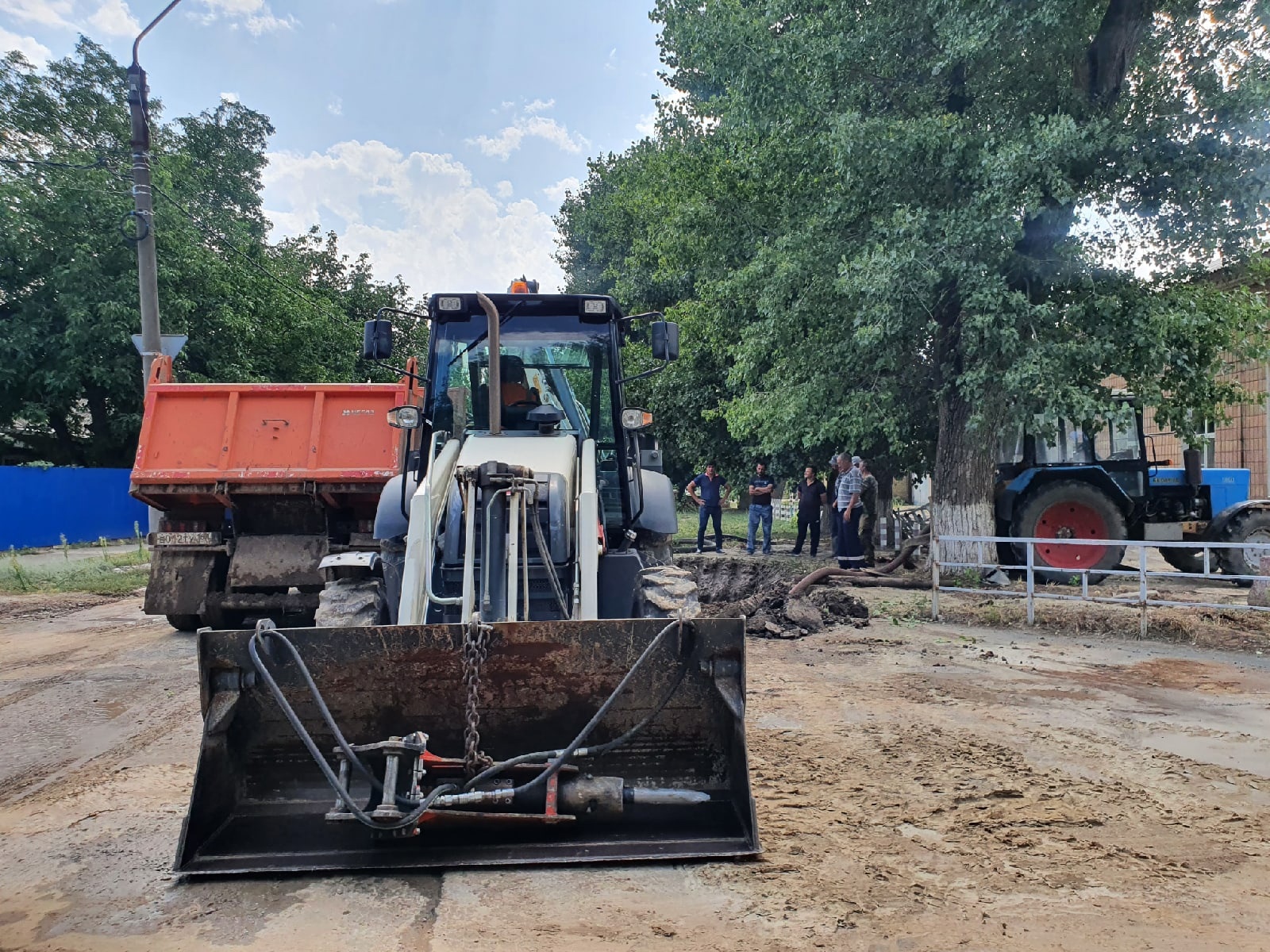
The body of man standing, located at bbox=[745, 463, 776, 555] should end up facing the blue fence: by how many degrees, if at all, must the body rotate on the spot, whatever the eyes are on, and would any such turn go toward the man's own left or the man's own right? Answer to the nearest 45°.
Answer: approximately 90° to the man's own right

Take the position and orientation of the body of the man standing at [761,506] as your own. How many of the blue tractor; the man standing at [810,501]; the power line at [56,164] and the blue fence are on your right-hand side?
2

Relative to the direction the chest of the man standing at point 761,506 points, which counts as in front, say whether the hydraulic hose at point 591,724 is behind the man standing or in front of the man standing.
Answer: in front

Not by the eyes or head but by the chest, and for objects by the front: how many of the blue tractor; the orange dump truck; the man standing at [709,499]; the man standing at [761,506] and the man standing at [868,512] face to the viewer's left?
1

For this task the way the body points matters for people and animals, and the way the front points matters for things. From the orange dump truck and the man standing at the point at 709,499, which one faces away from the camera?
the orange dump truck

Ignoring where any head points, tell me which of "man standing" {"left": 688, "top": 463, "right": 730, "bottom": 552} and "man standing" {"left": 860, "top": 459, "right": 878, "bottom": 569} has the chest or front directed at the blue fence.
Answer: "man standing" {"left": 860, "top": 459, "right": 878, "bottom": 569}

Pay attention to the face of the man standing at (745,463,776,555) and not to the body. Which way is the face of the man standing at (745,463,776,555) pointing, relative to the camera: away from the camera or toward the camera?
toward the camera

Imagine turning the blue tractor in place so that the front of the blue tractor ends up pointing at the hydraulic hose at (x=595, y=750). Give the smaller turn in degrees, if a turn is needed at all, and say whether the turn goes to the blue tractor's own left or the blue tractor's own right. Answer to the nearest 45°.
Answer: approximately 90° to the blue tractor's own right

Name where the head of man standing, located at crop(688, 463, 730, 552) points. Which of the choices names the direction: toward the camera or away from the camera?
toward the camera

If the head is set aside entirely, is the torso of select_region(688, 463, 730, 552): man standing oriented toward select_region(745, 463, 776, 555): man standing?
no

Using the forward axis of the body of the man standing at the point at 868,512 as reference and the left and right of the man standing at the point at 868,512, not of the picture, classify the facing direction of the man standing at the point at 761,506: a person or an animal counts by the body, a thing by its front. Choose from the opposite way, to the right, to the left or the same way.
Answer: to the left

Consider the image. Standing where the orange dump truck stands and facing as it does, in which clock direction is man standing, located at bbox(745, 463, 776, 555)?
The man standing is roughly at 2 o'clock from the orange dump truck.

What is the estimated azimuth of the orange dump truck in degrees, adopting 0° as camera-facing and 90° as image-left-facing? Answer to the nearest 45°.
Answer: approximately 180°

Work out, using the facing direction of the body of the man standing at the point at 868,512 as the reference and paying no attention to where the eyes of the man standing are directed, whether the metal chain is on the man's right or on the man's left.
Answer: on the man's left

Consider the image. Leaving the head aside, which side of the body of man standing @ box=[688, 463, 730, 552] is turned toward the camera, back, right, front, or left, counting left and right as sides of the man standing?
front

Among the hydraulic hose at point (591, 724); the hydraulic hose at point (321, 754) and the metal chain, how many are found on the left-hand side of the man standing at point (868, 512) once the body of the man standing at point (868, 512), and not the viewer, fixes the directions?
3

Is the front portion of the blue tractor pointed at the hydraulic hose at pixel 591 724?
no

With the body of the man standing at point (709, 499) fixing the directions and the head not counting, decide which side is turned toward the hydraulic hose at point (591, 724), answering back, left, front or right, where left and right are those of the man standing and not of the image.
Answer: front

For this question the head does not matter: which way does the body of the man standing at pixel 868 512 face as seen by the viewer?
to the viewer's left

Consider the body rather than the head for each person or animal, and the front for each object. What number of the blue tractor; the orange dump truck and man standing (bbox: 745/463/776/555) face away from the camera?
1

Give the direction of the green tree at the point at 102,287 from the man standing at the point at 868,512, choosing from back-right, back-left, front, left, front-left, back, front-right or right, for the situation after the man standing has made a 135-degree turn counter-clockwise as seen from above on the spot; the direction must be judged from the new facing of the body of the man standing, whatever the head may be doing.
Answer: back-right

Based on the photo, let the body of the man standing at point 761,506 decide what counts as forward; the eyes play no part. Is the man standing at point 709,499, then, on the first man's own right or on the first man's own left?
on the first man's own right

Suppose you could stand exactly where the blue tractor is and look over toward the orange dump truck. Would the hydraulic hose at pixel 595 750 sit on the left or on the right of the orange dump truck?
left
